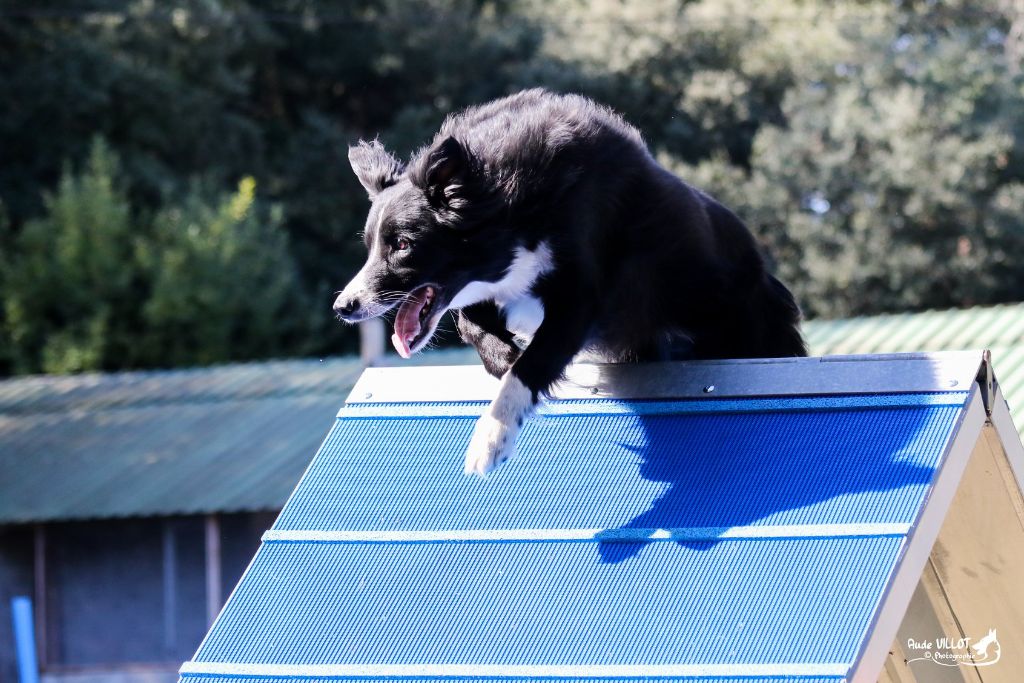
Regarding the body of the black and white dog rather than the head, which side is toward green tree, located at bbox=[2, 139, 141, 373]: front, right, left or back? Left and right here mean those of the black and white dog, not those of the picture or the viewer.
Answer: right

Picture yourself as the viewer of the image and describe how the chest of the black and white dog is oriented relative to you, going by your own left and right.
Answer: facing the viewer and to the left of the viewer

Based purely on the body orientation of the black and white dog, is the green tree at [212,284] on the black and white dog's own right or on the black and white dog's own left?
on the black and white dog's own right
